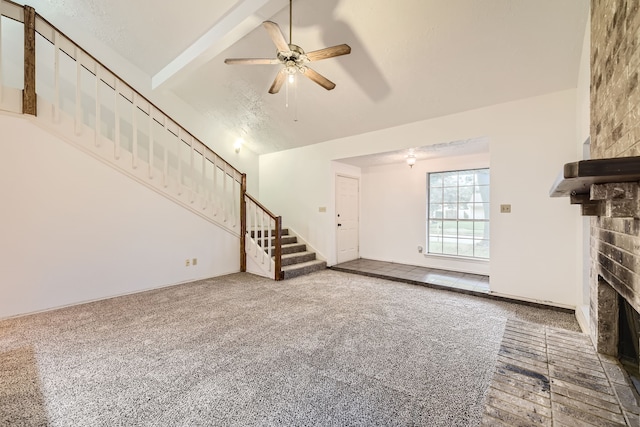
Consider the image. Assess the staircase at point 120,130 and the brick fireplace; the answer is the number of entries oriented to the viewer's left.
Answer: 1

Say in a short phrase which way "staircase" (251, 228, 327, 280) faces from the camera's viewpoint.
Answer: facing the viewer and to the right of the viewer

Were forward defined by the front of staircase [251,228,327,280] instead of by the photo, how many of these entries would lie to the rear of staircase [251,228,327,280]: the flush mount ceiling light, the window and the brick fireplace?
0

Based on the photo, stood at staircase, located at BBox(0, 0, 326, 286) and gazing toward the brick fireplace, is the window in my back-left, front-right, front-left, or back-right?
front-left

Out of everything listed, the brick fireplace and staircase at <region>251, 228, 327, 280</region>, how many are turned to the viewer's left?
1

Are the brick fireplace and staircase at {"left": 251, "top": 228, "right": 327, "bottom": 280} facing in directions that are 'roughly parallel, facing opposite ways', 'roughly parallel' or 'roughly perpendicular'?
roughly parallel, facing opposite ways

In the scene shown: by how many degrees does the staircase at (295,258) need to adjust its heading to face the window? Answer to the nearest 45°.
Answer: approximately 45° to its left

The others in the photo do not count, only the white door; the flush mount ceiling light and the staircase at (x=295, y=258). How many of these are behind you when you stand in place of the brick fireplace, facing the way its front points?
0

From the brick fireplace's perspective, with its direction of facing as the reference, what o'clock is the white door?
The white door is roughly at 1 o'clock from the brick fireplace.

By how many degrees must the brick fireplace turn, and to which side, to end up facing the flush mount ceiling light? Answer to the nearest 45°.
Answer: approximately 45° to its right

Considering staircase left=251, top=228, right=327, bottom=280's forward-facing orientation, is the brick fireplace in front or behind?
in front

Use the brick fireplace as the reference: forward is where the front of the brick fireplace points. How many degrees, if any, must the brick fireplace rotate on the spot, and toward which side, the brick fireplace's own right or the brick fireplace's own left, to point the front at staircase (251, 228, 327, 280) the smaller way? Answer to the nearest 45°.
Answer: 0° — it already faces it

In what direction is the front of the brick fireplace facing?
to the viewer's left
